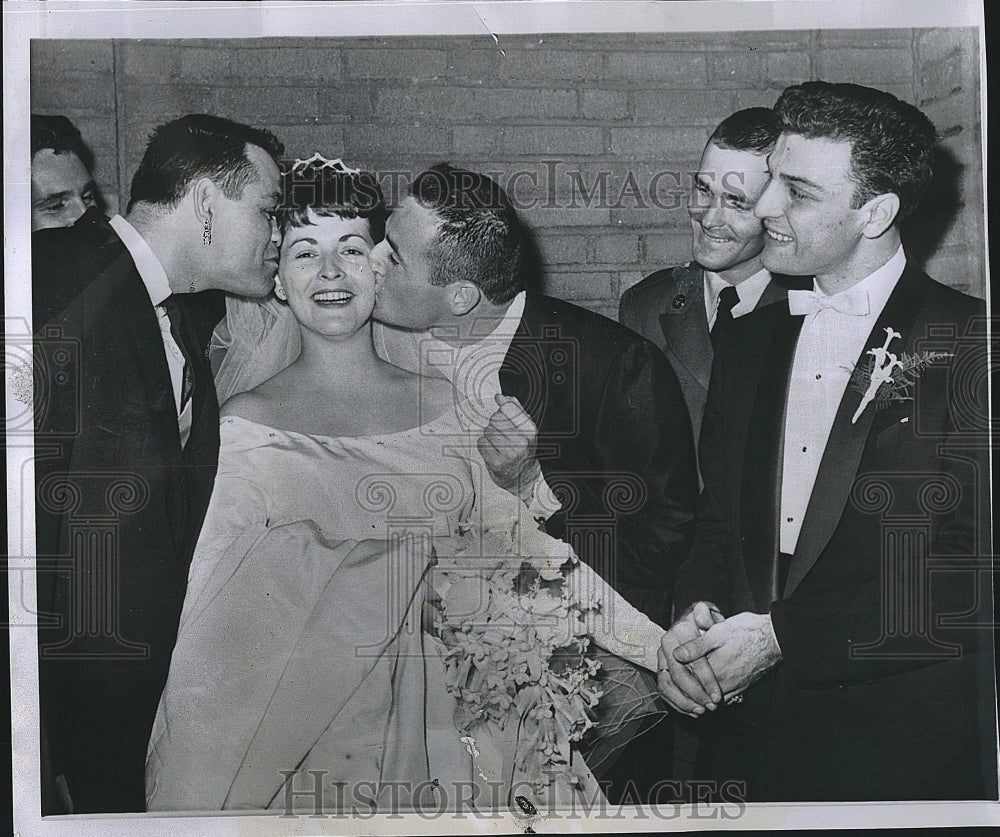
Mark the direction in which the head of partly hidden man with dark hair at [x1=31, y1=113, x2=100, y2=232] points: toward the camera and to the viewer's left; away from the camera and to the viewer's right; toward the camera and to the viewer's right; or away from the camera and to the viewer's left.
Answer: toward the camera and to the viewer's right

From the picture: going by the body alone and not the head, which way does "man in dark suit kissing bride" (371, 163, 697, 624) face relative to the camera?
to the viewer's left

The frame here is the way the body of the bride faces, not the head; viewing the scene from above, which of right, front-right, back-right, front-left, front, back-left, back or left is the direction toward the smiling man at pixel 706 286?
left

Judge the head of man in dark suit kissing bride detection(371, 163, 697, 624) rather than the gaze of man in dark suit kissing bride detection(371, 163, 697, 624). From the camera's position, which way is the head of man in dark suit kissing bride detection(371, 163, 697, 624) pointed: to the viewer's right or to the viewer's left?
to the viewer's left

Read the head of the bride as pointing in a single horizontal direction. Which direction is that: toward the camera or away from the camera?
toward the camera

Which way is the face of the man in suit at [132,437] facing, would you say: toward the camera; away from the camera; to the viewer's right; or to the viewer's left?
to the viewer's right

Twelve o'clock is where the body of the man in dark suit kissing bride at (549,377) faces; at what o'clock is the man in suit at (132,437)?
the man in suit at (132,437) is roughly at 12 o'clock from the man in dark suit kissing bride at (549,377).

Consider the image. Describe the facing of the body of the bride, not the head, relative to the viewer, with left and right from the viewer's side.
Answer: facing the viewer
